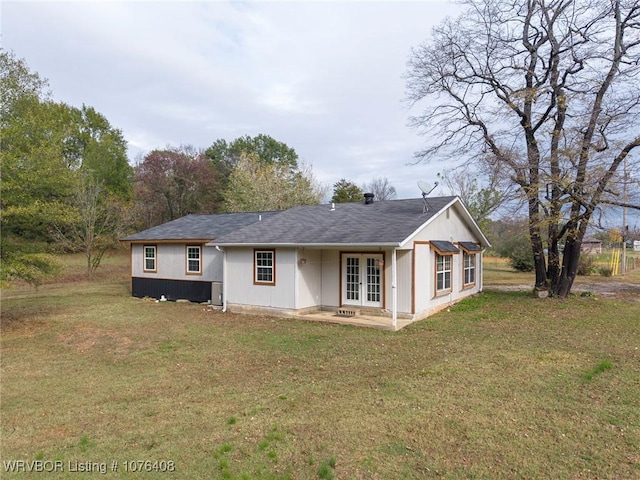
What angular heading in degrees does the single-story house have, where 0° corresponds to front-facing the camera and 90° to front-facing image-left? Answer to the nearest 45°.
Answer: approximately 45°

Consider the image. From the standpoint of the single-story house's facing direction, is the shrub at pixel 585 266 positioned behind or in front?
behind

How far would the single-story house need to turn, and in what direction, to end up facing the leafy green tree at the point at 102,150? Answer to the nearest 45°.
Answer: approximately 90° to its right

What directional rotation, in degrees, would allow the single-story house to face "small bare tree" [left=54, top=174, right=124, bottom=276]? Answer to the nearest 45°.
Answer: approximately 90° to its right

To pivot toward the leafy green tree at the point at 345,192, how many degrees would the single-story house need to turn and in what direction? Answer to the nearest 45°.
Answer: approximately 135° to its right

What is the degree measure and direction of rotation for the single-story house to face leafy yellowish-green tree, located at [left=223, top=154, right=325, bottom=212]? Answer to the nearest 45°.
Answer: approximately 135° to its right

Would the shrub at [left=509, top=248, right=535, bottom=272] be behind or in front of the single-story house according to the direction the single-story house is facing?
behind
